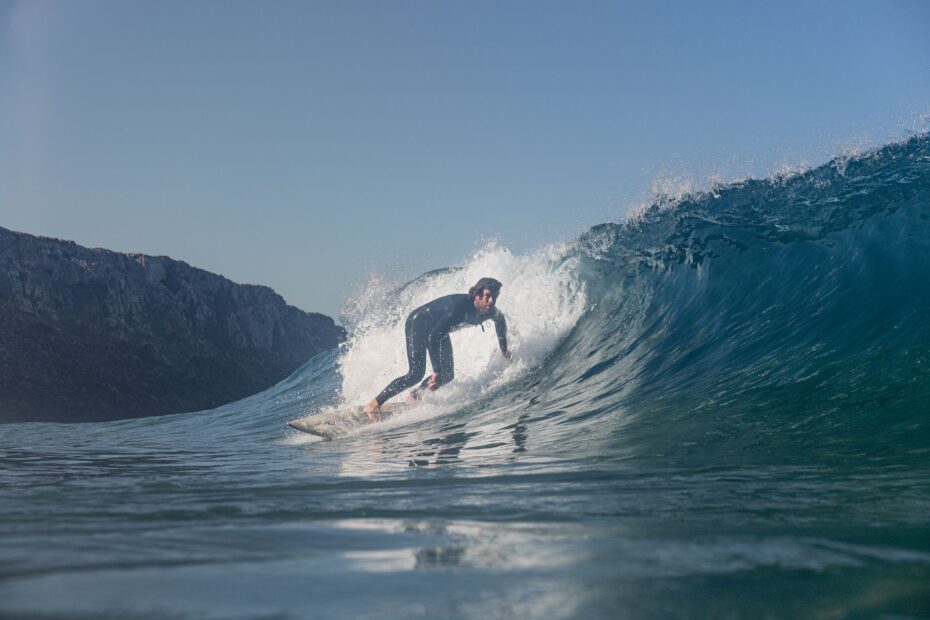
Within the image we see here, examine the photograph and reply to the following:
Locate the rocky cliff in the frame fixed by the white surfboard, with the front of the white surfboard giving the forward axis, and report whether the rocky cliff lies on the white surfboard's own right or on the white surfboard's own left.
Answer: on the white surfboard's own right

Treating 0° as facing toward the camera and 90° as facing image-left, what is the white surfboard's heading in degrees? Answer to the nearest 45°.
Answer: approximately 45°
